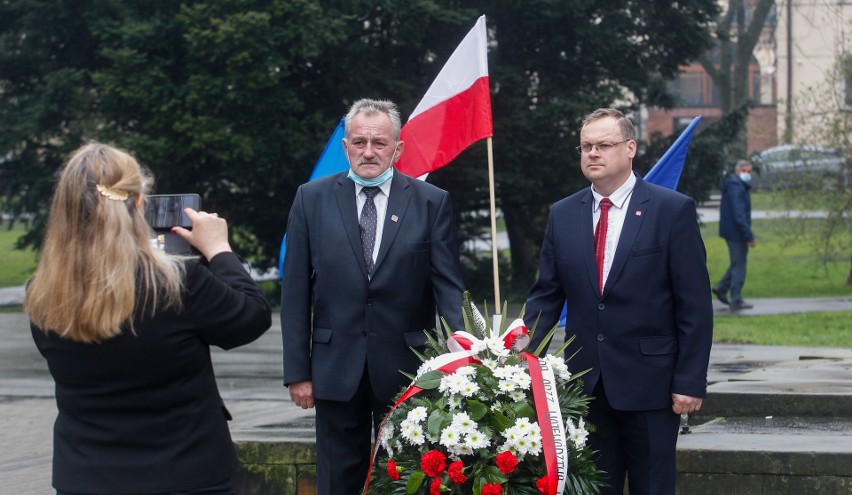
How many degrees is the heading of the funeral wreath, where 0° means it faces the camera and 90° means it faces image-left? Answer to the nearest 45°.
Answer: approximately 0°

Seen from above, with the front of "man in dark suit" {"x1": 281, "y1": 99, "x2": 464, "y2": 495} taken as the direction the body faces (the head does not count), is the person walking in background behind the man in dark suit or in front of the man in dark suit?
behind

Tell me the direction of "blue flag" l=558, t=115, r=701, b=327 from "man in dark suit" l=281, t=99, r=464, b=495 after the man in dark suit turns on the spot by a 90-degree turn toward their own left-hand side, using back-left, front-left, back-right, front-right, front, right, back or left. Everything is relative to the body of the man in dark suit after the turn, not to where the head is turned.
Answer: front-left

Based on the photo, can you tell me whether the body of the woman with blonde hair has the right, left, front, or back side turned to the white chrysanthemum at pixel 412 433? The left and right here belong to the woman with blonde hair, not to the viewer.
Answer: front

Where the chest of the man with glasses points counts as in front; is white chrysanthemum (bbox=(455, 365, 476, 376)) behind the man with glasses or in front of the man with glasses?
in front

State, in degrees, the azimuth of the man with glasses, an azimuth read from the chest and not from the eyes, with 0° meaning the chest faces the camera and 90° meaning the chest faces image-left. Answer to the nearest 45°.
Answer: approximately 45°

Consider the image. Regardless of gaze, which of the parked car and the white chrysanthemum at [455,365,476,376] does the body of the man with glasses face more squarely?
the white chrysanthemum

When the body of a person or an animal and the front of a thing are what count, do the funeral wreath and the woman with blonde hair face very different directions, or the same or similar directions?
very different directions

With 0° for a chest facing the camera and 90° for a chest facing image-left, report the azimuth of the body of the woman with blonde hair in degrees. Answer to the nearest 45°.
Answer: approximately 225°

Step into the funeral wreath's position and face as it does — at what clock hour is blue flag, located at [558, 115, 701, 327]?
The blue flag is roughly at 7 o'clock from the funeral wreath.
